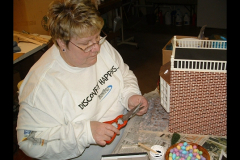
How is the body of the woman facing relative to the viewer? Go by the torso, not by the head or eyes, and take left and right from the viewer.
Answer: facing the viewer and to the right of the viewer

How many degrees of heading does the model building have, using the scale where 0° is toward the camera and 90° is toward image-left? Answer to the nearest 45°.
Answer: approximately 90°

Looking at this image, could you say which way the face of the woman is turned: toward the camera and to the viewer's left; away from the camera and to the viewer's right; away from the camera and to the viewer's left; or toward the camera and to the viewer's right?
toward the camera and to the viewer's right

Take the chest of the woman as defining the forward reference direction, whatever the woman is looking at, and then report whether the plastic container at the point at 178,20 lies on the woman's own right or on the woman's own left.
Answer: on the woman's own left

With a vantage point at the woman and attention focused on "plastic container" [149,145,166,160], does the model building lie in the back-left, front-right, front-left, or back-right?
front-left

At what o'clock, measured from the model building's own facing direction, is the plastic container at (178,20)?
The plastic container is roughly at 3 o'clock from the model building.
